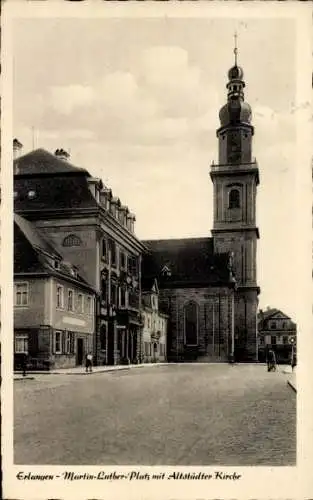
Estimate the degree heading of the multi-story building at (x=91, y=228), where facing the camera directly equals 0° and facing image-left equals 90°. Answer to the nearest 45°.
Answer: approximately 270°

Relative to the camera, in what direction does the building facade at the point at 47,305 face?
facing the viewer and to the right of the viewer

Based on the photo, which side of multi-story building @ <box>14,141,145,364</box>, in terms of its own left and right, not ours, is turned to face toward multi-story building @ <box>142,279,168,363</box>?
left

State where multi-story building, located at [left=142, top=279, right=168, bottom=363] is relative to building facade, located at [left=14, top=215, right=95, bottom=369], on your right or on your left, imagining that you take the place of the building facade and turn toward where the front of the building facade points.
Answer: on your left
